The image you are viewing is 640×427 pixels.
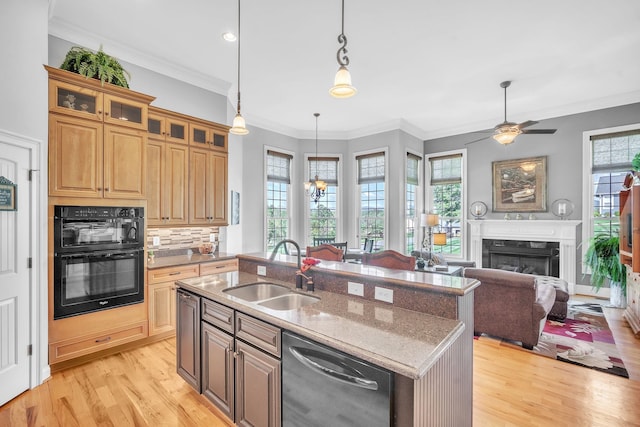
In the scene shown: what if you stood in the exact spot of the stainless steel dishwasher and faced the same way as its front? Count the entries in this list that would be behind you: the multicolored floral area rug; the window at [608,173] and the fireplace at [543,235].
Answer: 3

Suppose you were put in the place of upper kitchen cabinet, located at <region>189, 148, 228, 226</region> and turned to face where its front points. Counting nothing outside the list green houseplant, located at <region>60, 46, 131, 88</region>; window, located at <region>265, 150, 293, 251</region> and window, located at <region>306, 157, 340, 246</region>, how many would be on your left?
2

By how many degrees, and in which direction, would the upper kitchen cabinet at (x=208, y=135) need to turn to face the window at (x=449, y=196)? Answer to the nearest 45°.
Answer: approximately 45° to its left

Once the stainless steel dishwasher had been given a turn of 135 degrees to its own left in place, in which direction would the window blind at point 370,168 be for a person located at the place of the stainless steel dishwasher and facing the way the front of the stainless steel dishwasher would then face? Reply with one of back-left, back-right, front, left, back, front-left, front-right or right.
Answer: left

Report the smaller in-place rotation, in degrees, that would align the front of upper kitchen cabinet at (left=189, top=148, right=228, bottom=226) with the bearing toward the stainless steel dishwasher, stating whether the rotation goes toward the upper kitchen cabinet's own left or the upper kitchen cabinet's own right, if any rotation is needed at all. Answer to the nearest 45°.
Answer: approximately 45° to the upper kitchen cabinet's own right

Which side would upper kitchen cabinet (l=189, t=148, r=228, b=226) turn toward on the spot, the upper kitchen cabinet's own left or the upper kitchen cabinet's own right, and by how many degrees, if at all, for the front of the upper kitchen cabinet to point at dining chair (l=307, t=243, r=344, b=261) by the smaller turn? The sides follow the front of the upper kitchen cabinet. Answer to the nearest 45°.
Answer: approximately 45° to the upper kitchen cabinet's own left

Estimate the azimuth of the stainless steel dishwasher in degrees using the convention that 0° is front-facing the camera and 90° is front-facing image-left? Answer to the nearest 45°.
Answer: approximately 45°

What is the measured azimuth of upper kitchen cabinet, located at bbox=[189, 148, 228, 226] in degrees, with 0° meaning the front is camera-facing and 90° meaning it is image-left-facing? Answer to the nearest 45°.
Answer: approximately 315°

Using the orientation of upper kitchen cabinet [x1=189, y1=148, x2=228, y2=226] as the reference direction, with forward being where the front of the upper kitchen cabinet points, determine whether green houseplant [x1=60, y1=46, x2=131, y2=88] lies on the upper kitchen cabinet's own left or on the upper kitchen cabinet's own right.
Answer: on the upper kitchen cabinet's own right

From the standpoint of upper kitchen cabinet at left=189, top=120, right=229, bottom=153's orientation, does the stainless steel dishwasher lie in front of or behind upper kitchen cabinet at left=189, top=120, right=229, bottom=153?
in front

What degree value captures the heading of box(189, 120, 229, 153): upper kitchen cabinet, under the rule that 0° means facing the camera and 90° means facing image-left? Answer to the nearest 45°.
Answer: approximately 315°
